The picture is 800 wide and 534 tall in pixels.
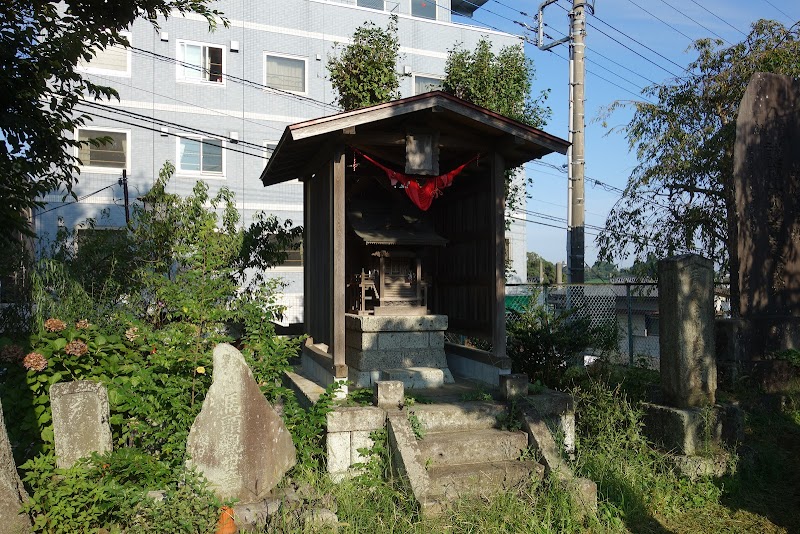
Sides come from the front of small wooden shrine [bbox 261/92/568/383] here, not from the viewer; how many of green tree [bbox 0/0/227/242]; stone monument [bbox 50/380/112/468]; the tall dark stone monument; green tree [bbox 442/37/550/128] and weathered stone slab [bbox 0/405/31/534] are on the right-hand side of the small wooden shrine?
3

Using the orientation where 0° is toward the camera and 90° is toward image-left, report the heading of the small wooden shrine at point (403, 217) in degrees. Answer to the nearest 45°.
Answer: approximately 315°

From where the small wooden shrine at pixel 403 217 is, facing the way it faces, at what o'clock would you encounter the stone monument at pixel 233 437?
The stone monument is roughly at 2 o'clock from the small wooden shrine.

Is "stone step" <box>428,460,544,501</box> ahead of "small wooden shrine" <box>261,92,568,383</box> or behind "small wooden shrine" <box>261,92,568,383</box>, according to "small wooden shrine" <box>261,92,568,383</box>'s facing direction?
ahead

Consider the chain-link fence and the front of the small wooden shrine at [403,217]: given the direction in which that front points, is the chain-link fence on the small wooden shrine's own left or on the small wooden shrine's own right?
on the small wooden shrine's own left

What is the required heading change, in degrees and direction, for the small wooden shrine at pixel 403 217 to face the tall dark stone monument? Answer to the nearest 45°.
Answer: approximately 45° to its left

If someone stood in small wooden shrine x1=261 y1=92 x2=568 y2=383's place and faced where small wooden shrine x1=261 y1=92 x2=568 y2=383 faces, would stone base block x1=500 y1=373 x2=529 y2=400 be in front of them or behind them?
in front

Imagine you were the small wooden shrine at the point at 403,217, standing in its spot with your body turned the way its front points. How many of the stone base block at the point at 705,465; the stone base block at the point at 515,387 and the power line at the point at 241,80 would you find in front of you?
2

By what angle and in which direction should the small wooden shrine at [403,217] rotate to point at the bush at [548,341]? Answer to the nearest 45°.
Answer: approximately 45° to its left

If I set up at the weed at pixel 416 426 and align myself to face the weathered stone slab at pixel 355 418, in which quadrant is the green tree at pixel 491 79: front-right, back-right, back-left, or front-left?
back-right

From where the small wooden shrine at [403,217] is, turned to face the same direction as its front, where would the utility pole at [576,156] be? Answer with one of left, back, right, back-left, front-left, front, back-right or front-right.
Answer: left

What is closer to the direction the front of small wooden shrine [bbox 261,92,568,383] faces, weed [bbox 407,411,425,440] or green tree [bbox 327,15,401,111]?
the weed

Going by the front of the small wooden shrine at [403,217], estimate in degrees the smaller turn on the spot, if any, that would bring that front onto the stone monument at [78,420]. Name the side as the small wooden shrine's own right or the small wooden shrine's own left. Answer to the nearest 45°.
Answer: approximately 90° to the small wooden shrine's own right

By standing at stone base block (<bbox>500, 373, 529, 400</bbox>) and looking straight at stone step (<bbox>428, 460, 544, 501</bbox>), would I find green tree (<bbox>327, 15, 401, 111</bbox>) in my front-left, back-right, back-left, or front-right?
back-right
